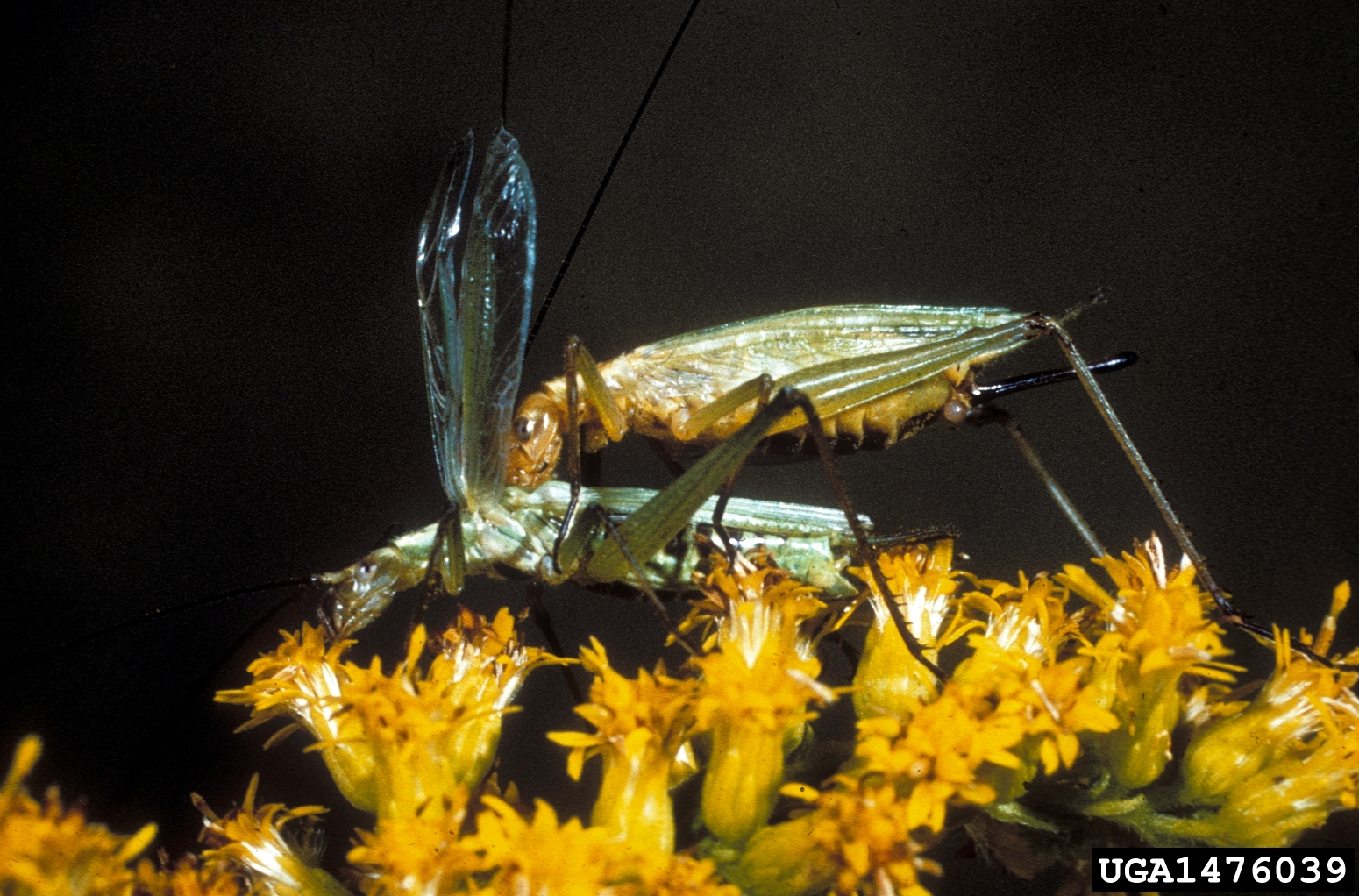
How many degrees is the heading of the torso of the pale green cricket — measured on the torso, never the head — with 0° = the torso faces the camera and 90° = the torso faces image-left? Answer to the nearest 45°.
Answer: approximately 90°
